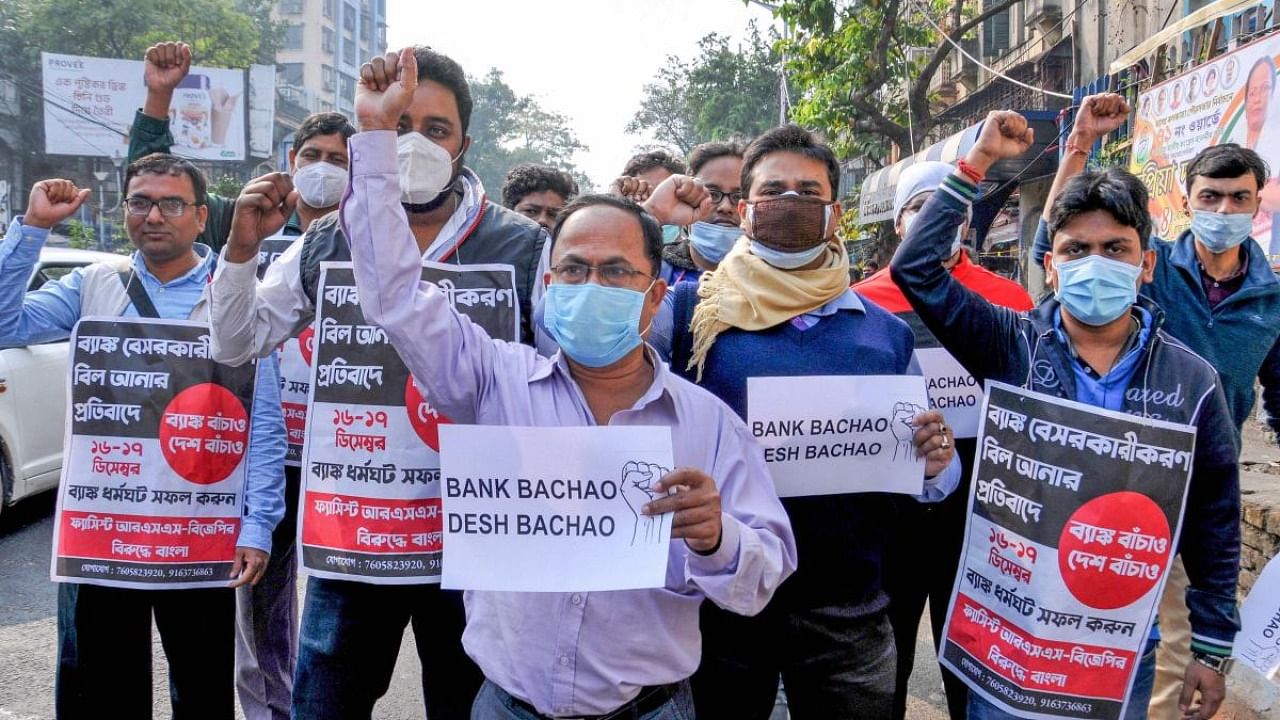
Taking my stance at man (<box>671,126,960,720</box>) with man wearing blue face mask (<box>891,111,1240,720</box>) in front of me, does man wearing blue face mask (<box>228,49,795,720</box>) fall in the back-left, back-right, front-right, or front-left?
back-right

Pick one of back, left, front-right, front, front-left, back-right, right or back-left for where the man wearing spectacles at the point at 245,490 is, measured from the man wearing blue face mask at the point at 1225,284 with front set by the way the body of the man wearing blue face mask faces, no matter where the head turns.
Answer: front-right

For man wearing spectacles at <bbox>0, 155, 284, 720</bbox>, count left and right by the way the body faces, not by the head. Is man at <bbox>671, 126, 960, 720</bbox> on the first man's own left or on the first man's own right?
on the first man's own left

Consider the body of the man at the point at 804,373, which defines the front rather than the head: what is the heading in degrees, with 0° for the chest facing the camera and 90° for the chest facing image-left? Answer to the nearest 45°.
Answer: approximately 0°

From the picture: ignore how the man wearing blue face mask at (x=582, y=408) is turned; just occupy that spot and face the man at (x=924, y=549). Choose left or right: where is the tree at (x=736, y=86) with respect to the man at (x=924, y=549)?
left

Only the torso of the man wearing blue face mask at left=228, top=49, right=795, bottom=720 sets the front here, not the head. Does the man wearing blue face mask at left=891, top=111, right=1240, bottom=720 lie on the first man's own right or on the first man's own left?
on the first man's own left

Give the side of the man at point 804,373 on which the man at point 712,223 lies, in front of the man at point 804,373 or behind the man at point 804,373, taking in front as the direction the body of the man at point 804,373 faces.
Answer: behind

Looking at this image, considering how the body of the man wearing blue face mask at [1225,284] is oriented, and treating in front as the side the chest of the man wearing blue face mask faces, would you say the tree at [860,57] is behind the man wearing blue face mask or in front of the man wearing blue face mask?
behind

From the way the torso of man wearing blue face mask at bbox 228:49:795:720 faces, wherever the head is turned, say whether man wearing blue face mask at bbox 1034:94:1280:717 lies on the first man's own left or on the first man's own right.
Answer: on the first man's own left

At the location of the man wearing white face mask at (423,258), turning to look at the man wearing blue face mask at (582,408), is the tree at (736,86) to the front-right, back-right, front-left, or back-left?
back-left

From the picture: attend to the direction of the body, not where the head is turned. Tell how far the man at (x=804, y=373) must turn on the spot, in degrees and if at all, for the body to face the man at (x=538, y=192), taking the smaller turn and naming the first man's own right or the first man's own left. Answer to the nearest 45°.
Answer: approximately 135° to the first man's own right

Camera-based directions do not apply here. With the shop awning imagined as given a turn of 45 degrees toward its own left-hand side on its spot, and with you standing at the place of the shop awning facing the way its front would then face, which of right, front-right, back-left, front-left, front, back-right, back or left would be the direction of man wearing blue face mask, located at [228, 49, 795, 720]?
front
